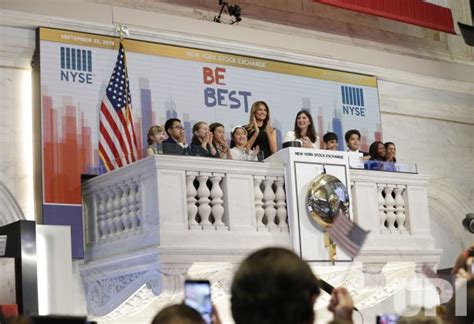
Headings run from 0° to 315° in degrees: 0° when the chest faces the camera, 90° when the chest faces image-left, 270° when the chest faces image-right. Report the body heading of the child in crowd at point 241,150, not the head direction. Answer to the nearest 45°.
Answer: approximately 315°

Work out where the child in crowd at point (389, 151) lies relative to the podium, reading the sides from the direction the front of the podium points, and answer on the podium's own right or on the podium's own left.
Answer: on the podium's own left

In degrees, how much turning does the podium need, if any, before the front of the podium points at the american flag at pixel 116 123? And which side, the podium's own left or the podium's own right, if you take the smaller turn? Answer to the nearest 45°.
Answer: approximately 135° to the podium's own right

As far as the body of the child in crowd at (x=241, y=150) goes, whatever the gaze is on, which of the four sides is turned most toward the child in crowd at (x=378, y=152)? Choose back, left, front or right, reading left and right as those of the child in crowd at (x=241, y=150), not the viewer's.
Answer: left

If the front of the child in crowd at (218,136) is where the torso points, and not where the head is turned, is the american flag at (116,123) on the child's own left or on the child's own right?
on the child's own right

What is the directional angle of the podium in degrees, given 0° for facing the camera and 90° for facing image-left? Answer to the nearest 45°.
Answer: approximately 315°

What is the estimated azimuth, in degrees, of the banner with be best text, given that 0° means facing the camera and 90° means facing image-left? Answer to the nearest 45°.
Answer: approximately 315°

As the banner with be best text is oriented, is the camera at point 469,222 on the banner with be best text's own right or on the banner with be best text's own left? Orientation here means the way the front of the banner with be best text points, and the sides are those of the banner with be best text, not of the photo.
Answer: on the banner with be best text's own left
